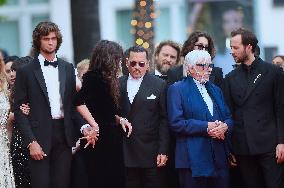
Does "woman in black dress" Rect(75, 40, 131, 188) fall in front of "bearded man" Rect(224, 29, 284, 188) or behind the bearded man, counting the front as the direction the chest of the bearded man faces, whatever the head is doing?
in front

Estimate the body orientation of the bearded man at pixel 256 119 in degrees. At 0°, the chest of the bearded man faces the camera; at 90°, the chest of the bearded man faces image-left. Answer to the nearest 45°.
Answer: approximately 45°

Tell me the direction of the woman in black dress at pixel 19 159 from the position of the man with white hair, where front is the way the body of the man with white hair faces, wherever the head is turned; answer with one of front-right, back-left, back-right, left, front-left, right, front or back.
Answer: back-right

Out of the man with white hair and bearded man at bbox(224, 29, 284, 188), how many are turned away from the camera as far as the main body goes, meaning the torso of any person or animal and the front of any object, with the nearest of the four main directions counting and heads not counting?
0

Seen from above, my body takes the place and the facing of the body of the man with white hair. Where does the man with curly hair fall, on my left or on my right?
on my right

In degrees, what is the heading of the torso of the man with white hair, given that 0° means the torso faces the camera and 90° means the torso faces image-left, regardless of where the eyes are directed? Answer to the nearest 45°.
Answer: approximately 315°

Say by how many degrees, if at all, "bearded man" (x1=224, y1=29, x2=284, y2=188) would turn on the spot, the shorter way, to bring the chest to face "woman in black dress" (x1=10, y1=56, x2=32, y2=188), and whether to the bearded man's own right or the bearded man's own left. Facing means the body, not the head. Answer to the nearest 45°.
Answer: approximately 45° to the bearded man's own right

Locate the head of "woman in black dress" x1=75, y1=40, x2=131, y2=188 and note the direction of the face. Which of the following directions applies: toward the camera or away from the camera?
away from the camera

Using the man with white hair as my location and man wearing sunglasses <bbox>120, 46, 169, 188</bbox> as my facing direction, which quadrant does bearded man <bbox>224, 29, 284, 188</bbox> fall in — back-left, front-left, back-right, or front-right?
back-right
